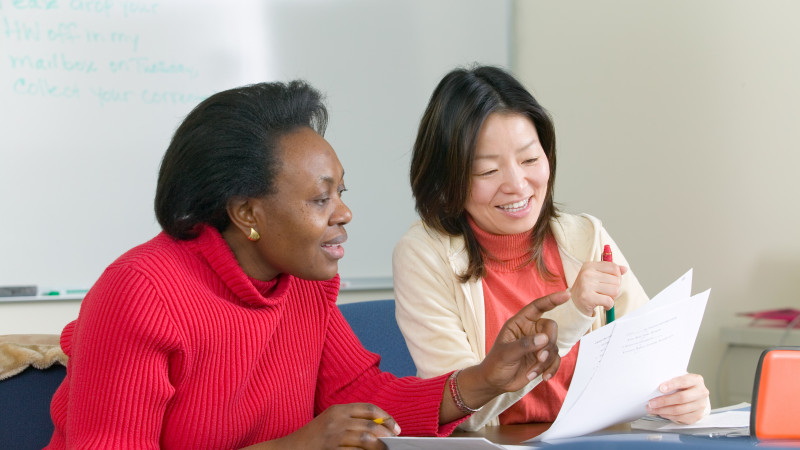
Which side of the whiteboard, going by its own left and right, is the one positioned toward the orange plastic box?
front

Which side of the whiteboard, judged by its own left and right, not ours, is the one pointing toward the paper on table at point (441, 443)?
front

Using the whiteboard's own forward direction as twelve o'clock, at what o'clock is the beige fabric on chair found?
The beige fabric on chair is roughly at 12 o'clock from the whiteboard.

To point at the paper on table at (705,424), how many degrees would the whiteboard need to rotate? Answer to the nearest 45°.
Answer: approximately 45° to its left

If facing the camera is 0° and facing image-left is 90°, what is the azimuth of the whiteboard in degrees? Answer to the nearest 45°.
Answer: approximately 0°
